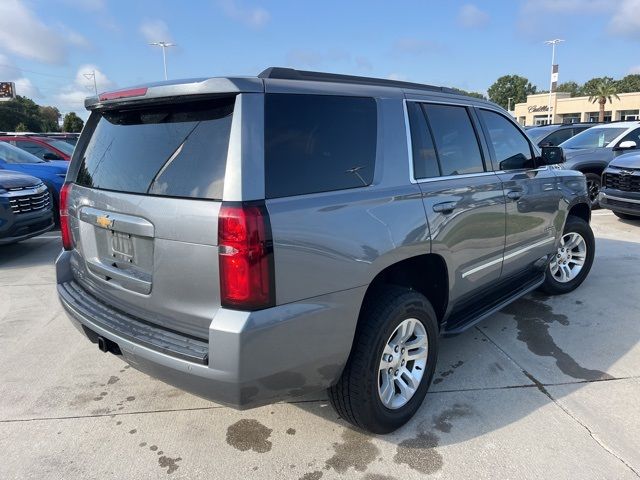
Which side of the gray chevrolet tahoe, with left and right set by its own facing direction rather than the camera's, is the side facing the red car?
left

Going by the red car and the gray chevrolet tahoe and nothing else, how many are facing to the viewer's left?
0

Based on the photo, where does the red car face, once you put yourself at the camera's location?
facing the viewer and to the right of the viewer

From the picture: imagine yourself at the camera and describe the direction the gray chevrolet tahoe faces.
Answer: facing away from the viewer and to the right of the viewer

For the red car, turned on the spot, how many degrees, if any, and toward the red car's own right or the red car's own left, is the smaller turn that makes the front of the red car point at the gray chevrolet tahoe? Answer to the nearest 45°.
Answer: approximately 45° to the red car's own right
